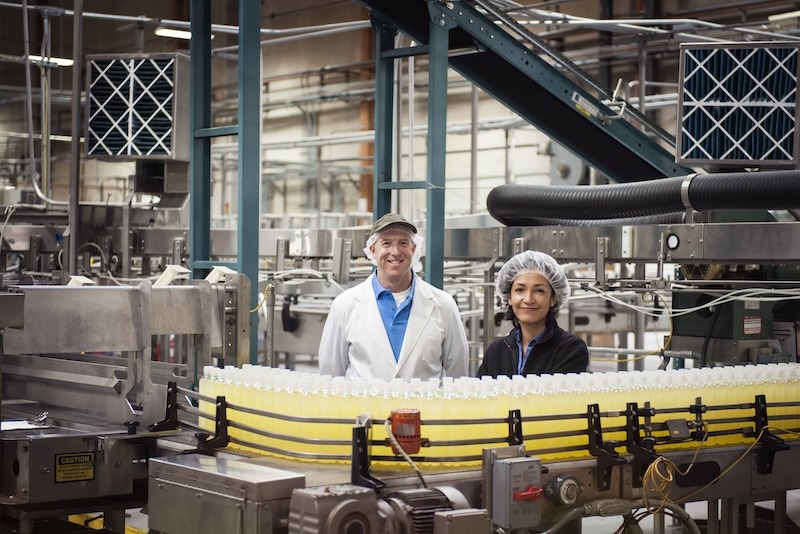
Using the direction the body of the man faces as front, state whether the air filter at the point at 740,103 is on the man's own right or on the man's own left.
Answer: on the man's own left

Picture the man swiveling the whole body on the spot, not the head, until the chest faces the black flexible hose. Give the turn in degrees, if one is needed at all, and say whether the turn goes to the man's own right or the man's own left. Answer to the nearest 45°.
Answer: approximately 135° to the man's own left

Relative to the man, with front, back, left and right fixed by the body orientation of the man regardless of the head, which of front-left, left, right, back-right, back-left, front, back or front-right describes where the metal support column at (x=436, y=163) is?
back

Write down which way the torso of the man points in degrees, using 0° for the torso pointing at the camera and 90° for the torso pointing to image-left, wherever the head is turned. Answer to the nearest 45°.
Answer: approximately 0°

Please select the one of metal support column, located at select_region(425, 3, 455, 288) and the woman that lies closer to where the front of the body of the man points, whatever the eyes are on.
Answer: the woman

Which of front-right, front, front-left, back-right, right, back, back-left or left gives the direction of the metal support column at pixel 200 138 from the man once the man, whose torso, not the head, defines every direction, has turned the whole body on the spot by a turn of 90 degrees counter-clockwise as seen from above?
back-left

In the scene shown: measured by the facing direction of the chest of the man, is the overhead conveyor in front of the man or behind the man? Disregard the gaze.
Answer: behind

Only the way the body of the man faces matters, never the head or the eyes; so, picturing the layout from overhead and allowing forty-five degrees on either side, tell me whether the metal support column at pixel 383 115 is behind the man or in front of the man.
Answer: behind

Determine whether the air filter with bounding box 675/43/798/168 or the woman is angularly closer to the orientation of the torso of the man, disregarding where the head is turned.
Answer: the woman

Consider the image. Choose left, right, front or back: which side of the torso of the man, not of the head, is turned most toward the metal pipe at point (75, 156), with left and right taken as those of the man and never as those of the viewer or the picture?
right
